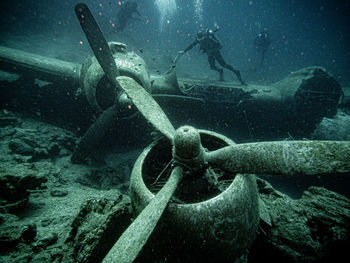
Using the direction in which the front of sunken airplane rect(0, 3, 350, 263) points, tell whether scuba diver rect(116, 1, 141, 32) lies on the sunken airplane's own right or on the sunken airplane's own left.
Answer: on the sunken airplane's own right

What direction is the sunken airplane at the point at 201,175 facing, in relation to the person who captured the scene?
facing the viewer and to the left of the viewer
